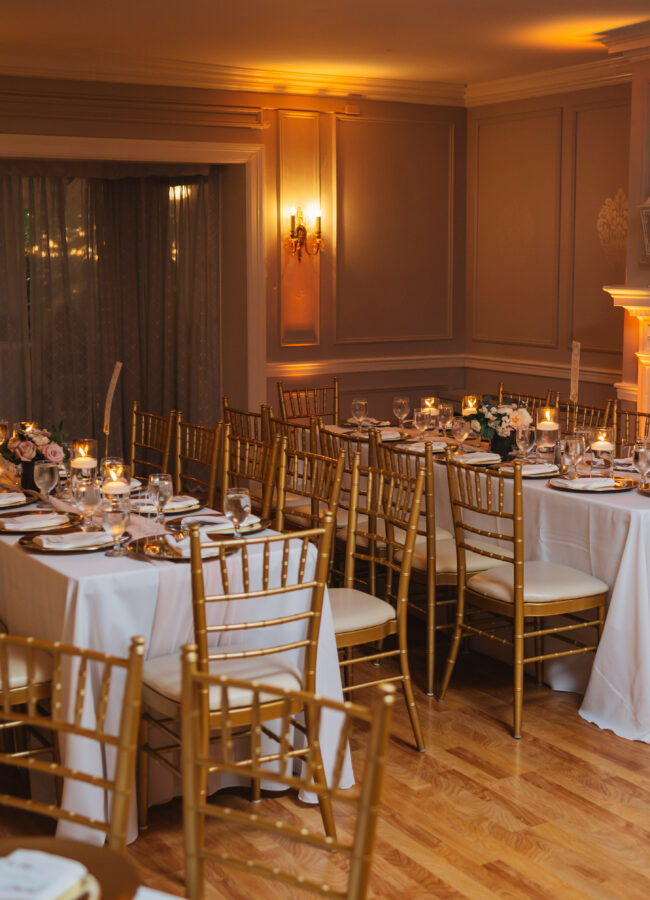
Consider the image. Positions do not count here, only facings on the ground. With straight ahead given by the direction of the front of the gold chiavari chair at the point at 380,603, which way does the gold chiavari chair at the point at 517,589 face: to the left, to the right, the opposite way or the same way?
the opposite way

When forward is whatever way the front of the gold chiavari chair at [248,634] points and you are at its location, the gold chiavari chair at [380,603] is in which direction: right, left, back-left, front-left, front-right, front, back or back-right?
right

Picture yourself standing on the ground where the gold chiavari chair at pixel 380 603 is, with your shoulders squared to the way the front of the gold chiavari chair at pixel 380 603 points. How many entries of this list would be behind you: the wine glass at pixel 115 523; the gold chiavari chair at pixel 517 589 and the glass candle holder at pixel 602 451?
2

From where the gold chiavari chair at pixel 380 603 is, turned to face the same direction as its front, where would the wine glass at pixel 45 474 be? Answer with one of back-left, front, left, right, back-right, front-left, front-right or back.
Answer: front-right

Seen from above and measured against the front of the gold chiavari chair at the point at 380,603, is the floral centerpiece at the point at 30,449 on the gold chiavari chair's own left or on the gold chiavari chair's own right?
on the gold chiavari chair's own right

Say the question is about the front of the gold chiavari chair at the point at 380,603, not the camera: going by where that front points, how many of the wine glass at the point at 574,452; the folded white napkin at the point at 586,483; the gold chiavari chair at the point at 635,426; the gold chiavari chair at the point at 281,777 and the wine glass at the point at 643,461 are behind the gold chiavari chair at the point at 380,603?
4

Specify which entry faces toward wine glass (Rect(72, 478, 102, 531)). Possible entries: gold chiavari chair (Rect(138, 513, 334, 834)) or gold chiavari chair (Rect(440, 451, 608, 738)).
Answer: gold chiavari chair (Rect(138, 513, 334, 834))

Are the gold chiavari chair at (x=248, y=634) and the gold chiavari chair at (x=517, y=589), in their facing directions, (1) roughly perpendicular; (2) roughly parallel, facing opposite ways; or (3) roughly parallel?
roughly perpendicular

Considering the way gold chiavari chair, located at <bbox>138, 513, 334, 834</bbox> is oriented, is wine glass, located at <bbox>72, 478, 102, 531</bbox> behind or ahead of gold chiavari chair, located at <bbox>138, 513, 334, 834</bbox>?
ahead

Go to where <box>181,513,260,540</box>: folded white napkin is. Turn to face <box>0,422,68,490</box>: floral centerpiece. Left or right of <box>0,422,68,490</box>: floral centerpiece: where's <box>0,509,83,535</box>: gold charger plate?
left

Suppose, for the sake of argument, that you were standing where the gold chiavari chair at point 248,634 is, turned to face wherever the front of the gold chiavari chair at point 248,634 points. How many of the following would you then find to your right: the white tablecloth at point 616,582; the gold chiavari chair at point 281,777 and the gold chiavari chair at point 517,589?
2

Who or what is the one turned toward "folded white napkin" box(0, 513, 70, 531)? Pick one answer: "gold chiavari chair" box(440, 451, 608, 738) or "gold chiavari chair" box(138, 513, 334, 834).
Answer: "gold chiavari chair" box(138, 513, 334, 834)

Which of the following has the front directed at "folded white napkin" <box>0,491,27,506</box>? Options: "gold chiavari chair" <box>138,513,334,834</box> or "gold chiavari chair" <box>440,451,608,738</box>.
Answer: "gold chiavari chair" <box>138,513,334,834</box>

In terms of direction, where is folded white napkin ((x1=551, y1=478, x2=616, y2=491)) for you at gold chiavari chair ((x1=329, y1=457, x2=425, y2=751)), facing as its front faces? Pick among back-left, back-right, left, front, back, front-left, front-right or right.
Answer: back
